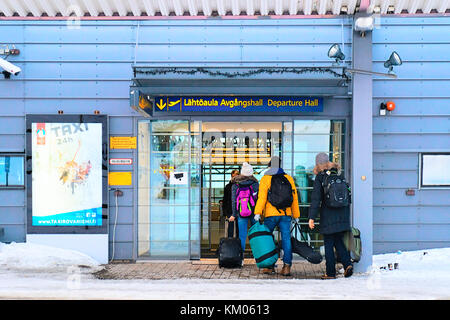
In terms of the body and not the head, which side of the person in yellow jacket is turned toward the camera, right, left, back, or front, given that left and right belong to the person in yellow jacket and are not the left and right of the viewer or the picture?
back

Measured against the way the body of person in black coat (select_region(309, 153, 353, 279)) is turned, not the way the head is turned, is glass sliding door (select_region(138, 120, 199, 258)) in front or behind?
in front

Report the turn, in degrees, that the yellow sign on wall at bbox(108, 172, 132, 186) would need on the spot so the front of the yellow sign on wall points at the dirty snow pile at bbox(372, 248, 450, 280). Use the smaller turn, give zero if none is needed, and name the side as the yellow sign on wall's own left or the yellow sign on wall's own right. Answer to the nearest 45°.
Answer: approximately 90° to the yellow sign on wall's own left

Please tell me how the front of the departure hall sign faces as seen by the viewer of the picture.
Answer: facing the viewer

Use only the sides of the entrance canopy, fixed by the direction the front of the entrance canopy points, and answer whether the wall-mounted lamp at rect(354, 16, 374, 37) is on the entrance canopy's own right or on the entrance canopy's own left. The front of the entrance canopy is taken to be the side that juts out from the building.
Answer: on the entrance canopy's own left

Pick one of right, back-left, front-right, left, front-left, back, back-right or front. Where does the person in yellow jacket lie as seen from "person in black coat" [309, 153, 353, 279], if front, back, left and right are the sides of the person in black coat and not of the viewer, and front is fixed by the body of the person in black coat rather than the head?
front-left

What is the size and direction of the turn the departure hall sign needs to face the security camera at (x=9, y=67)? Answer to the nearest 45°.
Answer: approximately 90° to its right

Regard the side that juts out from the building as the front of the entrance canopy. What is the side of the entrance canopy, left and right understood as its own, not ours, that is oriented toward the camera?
front

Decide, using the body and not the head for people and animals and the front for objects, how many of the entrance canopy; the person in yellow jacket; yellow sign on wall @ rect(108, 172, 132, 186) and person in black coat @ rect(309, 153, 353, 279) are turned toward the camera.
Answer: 2

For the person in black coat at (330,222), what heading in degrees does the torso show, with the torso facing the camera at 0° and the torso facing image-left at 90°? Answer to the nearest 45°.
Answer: approximately 135°

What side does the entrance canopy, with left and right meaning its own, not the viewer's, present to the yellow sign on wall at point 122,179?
right
